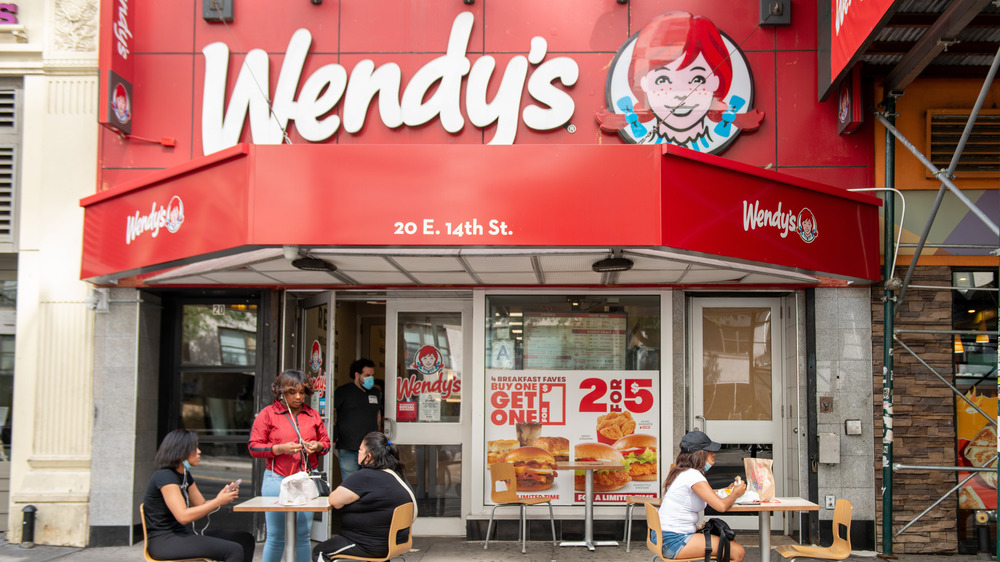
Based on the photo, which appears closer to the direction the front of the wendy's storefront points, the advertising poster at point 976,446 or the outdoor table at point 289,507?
the outdoor table

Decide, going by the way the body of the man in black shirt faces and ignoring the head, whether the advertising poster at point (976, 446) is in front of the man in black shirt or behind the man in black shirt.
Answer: in front

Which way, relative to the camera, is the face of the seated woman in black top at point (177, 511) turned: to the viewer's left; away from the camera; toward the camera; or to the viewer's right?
to the viewer's right

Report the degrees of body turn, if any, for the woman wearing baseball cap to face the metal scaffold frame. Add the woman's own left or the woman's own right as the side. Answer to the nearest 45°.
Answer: approximately 45° to the woman's own left

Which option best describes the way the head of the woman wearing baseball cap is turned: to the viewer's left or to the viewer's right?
to the viewer's right

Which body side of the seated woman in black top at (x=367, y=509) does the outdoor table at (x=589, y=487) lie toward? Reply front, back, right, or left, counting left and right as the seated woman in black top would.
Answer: right

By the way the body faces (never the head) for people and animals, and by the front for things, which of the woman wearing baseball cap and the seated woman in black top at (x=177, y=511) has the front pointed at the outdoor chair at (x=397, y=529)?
the seated woman in black top

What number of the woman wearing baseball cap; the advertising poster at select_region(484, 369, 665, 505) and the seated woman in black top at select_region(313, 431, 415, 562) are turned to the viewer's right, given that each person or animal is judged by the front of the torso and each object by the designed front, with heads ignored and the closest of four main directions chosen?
1

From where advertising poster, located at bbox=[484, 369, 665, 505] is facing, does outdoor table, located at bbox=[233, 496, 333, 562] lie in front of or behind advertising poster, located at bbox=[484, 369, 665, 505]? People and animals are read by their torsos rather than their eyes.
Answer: in front

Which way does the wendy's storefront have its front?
toward the camera

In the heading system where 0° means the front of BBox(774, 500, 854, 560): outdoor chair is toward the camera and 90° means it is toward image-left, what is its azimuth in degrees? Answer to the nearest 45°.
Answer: approximately 90°

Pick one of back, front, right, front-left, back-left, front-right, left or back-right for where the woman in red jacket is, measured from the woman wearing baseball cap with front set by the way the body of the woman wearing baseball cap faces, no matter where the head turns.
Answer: back

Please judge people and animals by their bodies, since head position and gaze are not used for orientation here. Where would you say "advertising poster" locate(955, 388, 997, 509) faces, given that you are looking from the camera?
facing the viewer

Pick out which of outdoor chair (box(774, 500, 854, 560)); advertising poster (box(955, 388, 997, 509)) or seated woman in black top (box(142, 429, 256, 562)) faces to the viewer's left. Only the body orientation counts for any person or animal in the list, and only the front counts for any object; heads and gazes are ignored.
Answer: the outdoor chair

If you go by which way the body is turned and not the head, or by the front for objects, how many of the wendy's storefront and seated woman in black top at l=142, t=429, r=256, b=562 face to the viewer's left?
0

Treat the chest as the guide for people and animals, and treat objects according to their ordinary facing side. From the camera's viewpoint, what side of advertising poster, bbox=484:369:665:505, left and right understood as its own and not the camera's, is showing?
front

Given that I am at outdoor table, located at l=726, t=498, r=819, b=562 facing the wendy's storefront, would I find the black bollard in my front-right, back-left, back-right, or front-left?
front-left

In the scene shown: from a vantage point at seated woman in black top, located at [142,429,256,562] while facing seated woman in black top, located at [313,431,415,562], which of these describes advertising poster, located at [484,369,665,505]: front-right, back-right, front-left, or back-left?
front-left

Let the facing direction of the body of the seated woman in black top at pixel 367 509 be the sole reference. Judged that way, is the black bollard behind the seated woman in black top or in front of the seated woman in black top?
in front

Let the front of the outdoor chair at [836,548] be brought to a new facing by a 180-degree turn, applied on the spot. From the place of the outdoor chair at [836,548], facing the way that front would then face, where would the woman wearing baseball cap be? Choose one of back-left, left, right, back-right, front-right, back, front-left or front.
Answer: back-right
